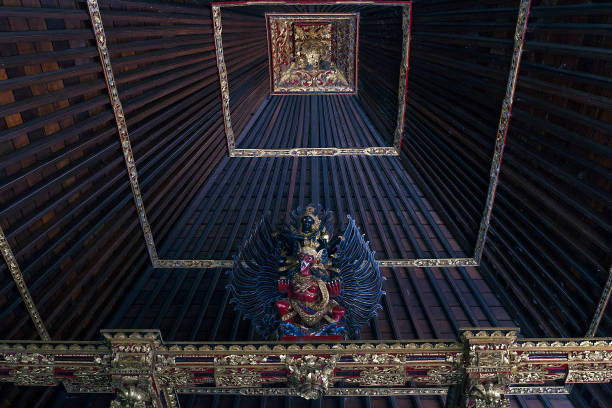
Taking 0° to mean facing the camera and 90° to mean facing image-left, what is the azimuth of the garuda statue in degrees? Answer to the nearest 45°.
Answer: approximately 0°

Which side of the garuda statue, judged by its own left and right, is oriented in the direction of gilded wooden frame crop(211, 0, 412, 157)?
back
